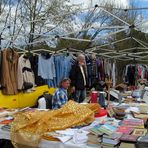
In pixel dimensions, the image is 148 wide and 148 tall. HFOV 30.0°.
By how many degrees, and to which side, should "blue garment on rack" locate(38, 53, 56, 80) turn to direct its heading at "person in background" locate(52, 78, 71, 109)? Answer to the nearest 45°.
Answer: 0° — it already faces them

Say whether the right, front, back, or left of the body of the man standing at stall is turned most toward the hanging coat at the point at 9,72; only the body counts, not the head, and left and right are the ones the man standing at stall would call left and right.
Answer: right

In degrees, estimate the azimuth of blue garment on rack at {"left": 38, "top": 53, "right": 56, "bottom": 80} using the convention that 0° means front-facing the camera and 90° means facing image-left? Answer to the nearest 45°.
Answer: approximately 0°

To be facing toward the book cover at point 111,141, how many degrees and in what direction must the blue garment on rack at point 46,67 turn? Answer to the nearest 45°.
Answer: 0° — it already faces it

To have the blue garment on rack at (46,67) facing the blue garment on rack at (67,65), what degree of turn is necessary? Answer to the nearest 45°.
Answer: approximately 135° to its left

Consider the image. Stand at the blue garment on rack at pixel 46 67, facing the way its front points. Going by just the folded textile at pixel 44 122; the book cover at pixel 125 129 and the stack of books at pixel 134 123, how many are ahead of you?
3
